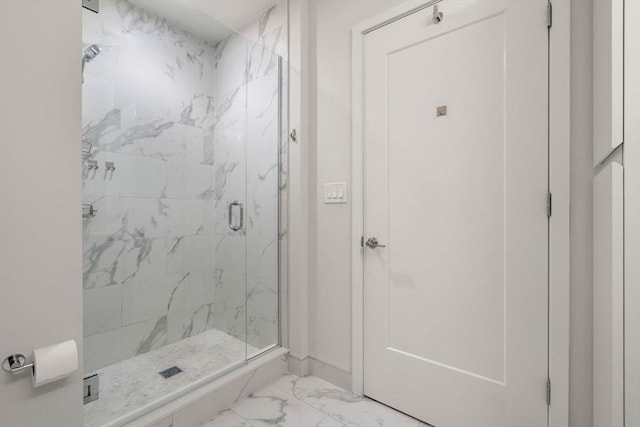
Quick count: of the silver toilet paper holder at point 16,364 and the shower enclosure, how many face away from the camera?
0

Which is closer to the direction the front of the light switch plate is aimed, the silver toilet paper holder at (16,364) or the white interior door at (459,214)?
the silver toilet paper holder

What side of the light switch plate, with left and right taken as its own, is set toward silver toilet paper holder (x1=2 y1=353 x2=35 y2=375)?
front

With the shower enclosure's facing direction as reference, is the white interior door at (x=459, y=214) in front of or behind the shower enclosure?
in front

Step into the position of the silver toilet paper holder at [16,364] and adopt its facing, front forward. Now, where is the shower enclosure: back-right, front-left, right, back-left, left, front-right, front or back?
left

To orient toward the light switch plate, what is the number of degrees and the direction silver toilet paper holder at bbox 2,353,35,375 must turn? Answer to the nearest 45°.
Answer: approximately 45° to its left

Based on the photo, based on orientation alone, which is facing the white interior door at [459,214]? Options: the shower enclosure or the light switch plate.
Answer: the shower enclosure

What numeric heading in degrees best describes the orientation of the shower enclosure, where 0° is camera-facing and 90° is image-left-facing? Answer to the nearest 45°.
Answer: approximately 315°

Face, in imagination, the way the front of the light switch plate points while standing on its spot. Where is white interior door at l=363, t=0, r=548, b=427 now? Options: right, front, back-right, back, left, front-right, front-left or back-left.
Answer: left

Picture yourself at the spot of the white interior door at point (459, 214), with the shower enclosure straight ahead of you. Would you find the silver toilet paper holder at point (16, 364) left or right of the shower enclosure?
left

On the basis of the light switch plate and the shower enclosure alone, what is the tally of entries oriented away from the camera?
0
